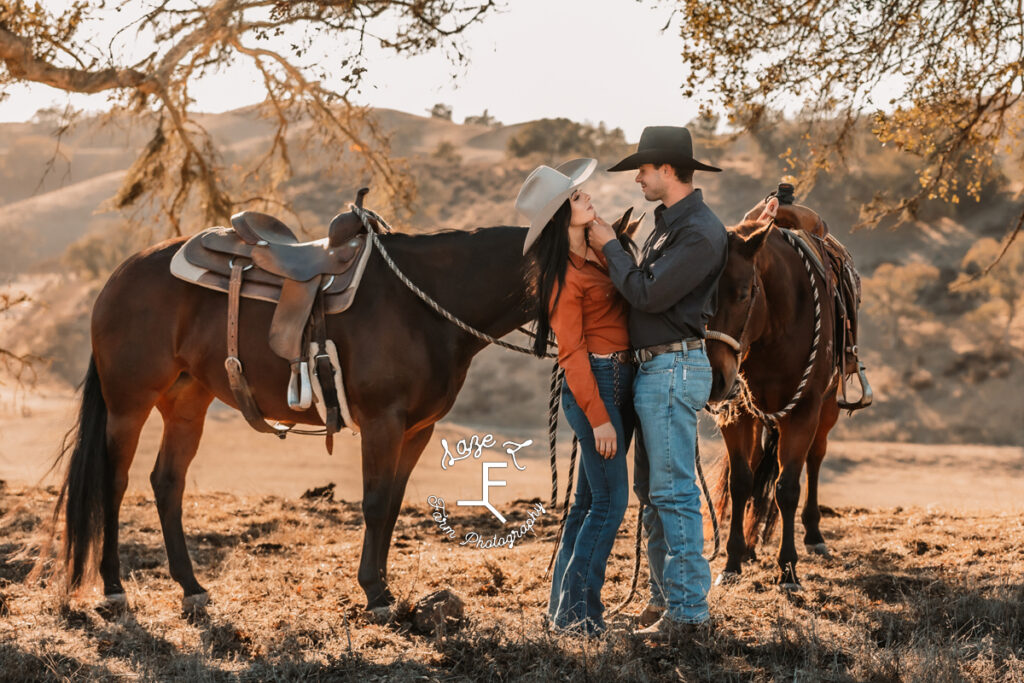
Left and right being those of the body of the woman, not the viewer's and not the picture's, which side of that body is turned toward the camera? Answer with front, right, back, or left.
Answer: right

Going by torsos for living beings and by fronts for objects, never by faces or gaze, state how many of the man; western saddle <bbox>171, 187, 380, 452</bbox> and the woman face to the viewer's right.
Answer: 2

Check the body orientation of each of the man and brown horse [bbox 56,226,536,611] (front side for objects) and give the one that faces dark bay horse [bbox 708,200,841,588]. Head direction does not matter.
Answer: the brown horse

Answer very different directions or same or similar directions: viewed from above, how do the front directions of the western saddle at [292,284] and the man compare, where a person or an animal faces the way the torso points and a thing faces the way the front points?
very different directions

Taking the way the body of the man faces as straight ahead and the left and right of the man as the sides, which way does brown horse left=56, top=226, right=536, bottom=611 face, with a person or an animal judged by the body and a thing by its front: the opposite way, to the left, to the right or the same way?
the opposite way

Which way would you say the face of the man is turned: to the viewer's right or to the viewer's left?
to the viewer's left

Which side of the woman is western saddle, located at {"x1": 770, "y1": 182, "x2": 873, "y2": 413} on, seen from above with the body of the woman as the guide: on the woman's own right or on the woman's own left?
on the woman's own left

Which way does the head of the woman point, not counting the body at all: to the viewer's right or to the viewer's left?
to the viewer's right

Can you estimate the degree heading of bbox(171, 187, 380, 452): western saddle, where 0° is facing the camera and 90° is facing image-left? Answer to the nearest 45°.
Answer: approximately 270°

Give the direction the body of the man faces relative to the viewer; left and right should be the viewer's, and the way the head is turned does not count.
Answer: facing to the left of the viewer

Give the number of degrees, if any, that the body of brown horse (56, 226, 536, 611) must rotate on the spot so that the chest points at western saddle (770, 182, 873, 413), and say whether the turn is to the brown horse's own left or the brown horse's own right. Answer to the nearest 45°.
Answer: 0° — it already faces it

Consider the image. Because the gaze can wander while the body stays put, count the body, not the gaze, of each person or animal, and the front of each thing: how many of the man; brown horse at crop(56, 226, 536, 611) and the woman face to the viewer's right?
2

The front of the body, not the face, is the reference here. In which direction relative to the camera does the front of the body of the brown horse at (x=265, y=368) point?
to the viewer's right

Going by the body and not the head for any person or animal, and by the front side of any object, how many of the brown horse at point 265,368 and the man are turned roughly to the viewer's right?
1
